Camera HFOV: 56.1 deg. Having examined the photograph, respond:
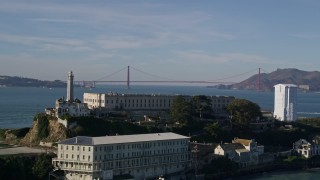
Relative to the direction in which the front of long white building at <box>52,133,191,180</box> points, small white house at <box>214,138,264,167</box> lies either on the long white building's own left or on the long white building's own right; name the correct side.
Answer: on the long white building's own left

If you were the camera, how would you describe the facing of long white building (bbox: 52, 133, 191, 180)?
facing the viewer and to the right of the viewer

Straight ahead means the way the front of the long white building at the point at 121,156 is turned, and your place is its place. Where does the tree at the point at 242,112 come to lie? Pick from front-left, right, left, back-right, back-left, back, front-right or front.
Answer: left

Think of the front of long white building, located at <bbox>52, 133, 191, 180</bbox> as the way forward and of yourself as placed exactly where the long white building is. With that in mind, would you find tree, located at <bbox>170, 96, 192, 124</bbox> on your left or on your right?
on your left

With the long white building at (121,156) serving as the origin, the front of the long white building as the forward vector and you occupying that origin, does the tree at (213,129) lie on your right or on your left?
on your left

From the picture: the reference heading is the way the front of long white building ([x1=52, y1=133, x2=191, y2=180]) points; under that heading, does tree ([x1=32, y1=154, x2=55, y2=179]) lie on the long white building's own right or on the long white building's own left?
on the long white building's own right
